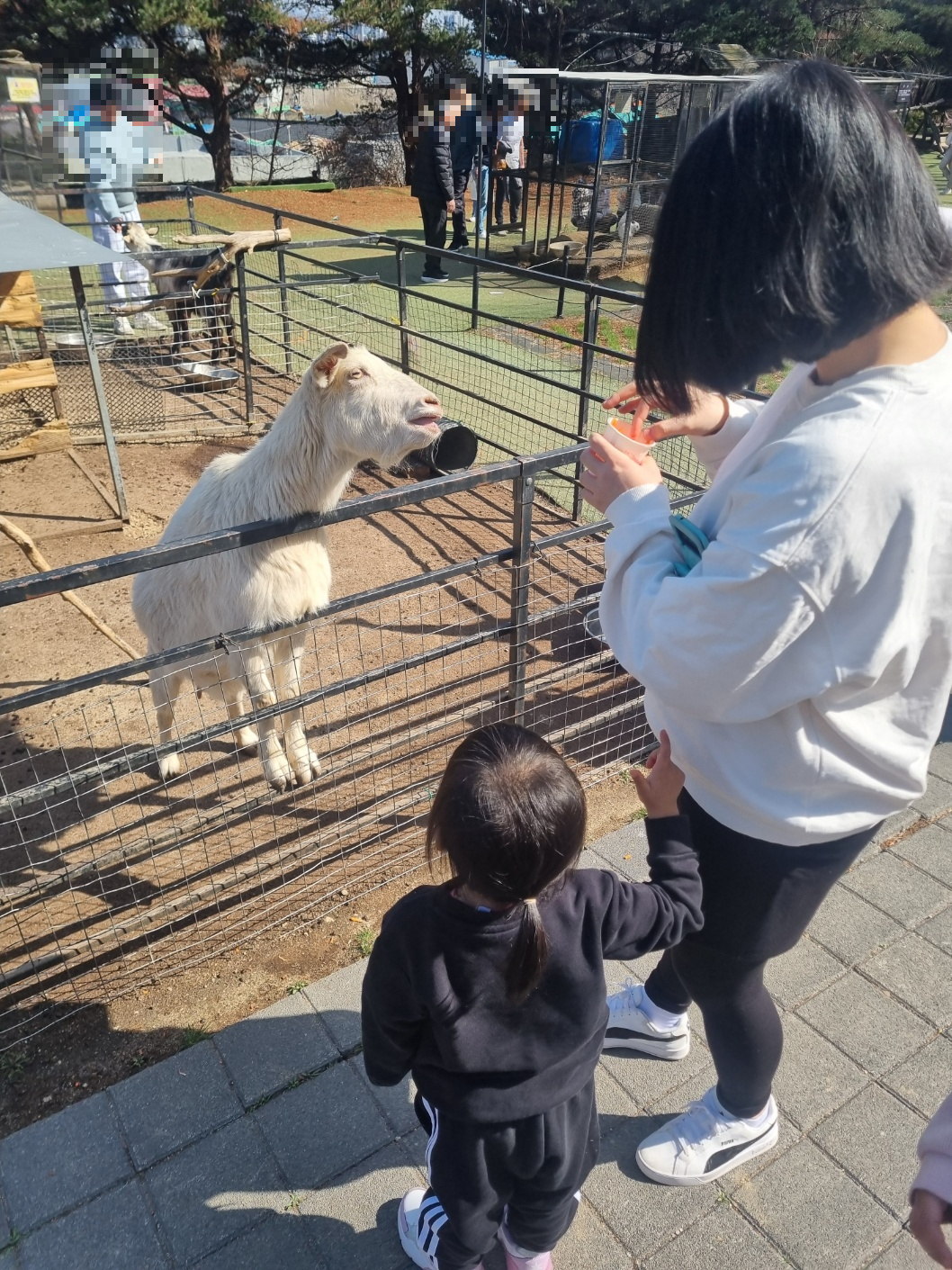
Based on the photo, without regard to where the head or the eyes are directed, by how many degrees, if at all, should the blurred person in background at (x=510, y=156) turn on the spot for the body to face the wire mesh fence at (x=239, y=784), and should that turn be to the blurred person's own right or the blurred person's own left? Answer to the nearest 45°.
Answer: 0° — they already face it

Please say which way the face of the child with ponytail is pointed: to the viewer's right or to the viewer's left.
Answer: to the viewer's left

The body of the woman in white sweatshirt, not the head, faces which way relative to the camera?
to the viewer's left

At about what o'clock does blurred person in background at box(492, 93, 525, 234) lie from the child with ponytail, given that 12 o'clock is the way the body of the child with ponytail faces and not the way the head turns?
The blurred person in background is roughly at 12 o'clock from the child with ponytail.

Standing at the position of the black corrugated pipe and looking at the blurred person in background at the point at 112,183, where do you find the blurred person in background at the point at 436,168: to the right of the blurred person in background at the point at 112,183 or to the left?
right

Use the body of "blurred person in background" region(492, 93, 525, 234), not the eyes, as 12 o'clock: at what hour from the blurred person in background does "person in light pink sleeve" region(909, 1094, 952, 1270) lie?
The person in light pink sleeve is roughly at 12 o'clock from the blurred person in background.

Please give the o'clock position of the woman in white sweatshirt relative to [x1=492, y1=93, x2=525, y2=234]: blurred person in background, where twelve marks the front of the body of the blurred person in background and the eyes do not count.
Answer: The woman in white sweatshirt is roughly at 12 o'clock from the blurred person in background.

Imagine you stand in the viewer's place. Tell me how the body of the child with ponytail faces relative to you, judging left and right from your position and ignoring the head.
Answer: facing away from the viewer

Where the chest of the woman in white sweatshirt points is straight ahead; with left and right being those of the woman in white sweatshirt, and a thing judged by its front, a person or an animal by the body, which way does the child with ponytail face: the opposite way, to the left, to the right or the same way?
to the right

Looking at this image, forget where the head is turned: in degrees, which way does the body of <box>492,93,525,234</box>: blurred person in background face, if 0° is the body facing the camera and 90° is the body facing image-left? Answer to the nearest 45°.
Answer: approximately 0°

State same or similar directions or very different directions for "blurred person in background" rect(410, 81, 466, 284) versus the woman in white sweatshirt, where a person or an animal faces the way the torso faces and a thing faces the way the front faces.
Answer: very different directions

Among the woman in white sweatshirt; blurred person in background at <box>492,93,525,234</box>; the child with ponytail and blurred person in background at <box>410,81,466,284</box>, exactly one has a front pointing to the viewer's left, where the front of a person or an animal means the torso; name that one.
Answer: the woman in white sweatshirt

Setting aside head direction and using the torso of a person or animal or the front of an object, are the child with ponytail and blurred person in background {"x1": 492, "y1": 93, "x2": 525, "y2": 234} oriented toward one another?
yes

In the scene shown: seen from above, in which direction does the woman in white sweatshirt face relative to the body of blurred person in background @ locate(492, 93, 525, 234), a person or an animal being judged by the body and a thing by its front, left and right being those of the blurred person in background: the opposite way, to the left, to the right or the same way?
to the right
